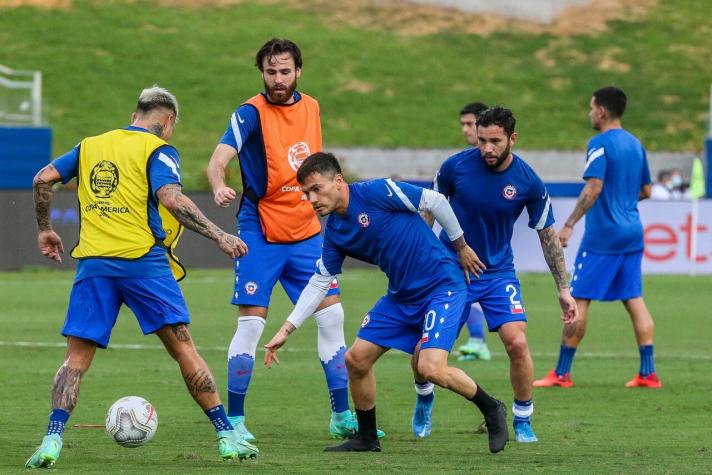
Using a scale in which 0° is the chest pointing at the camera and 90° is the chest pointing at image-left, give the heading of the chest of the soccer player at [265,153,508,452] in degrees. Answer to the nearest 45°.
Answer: approximately 45°

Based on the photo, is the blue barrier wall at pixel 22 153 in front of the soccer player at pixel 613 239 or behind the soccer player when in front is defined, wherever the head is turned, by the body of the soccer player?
in front

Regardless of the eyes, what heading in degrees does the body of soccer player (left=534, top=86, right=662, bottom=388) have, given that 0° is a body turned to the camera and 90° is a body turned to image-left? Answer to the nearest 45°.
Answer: approximately 135°

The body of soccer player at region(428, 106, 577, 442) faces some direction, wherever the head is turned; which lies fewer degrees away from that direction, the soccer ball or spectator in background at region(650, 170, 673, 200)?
the soccer ball

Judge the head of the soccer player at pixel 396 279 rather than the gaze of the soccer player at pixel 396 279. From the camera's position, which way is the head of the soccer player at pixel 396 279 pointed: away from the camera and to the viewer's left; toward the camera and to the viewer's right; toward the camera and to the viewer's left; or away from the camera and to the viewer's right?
toward the camera and to the viewer's left

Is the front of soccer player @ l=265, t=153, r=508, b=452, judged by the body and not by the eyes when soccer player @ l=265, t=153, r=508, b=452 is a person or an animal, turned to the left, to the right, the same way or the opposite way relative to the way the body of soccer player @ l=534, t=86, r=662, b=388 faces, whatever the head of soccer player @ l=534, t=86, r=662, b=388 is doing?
to the left

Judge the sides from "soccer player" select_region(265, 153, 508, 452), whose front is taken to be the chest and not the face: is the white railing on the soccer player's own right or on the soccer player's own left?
on the soccer player's own right

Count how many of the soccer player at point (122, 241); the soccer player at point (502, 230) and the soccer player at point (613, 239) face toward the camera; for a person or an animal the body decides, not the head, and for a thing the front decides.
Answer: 1

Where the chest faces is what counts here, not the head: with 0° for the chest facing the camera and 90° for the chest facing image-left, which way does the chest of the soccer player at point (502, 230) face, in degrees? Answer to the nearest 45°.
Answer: approximately 0°

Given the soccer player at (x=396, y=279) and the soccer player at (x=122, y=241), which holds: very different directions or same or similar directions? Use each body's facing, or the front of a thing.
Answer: very different directions
